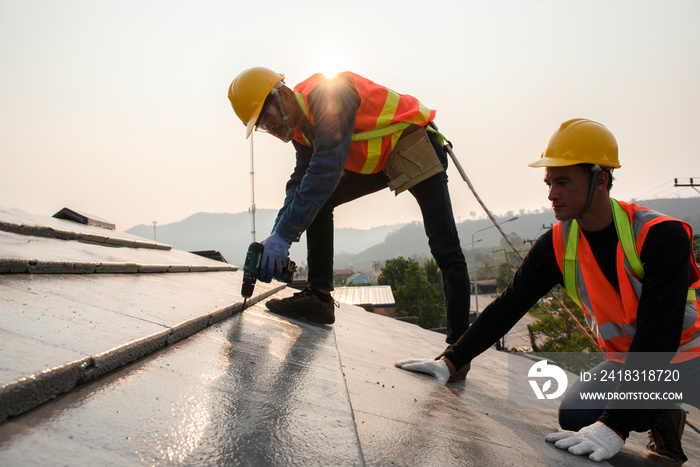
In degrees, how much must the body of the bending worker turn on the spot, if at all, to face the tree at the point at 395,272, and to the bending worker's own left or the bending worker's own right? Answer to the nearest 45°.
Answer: approximately 90° to the bending worker's own right

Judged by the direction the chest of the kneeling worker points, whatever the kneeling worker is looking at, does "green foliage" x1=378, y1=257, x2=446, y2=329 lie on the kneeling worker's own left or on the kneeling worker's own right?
on the kneeling worker's own right

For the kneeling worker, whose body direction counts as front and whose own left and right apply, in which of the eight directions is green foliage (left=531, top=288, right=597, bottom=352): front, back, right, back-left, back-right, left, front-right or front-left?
back-right

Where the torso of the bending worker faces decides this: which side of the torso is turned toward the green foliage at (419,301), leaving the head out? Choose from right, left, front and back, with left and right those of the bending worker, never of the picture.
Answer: right

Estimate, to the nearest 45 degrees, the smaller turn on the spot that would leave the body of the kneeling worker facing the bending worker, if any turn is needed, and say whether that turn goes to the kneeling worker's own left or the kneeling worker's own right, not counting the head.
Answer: approximately 45° to the kneeling worker's own right

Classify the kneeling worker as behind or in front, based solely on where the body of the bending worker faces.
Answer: behind

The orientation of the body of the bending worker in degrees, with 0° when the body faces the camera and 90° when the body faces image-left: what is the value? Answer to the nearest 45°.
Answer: approximately 90°
